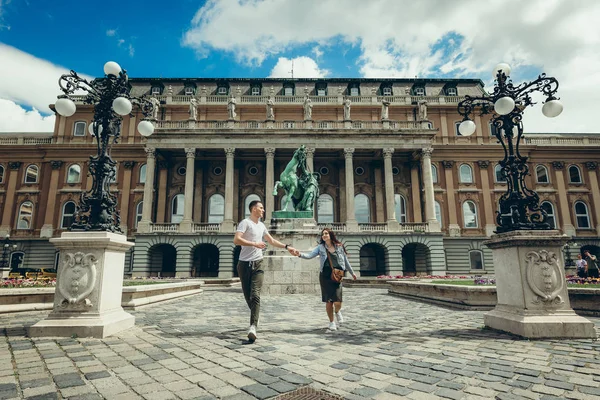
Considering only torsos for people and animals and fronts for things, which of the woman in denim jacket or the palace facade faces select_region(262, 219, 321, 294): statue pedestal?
the palace facade

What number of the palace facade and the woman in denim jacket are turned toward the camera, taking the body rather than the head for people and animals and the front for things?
2

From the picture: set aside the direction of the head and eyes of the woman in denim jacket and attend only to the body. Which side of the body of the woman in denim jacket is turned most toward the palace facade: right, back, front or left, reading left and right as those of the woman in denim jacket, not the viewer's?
back

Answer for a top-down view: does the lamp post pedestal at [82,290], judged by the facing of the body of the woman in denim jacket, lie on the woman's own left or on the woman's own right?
on the woman's own right

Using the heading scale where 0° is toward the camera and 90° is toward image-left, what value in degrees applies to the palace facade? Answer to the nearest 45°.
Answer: approximately 0°

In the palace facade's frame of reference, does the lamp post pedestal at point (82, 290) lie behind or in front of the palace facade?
in front

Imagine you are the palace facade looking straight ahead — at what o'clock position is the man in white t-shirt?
The man in white t-shirt is roughly at 12 o'clock from the palace facade.

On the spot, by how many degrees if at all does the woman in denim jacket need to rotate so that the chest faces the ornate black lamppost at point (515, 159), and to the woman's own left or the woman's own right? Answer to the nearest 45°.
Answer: approximately 90° to the woman's own left

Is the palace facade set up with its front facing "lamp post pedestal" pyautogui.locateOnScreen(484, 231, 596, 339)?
yes

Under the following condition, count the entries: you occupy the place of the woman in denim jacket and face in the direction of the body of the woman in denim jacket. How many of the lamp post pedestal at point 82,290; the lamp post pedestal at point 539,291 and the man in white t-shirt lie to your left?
1

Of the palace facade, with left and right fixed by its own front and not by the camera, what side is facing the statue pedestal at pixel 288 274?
front

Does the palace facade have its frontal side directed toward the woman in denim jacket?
yes
